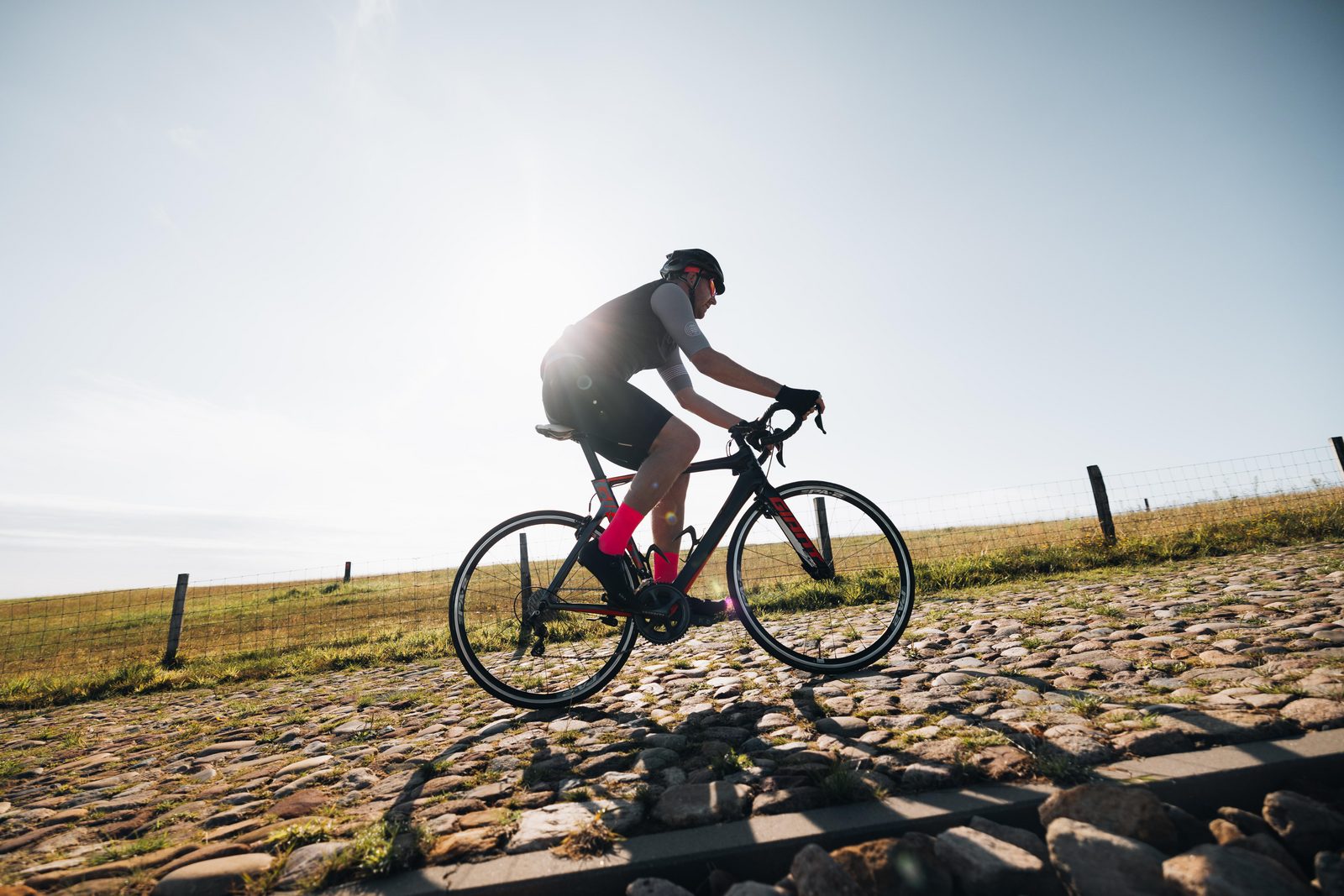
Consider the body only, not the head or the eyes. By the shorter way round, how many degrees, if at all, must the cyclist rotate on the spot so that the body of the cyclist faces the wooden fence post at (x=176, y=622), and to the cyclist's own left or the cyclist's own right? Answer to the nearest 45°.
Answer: approximately 135° to the cyclist's own left

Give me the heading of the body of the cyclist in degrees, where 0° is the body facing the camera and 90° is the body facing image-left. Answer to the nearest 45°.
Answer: approximately 270°

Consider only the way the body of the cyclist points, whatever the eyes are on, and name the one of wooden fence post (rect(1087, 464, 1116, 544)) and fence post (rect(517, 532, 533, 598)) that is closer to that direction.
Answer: the wooden fence post

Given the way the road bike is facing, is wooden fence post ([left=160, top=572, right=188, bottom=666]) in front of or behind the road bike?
behind

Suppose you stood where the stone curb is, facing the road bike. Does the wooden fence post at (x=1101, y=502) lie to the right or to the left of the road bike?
right

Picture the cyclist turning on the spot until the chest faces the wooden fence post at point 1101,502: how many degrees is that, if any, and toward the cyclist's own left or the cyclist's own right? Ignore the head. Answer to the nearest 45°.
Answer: approximately 45° to the cyclist's own left

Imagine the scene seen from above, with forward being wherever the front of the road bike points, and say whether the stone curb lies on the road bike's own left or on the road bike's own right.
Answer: on the road bike's own right

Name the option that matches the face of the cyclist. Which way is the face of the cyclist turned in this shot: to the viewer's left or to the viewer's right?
to the viewer's right

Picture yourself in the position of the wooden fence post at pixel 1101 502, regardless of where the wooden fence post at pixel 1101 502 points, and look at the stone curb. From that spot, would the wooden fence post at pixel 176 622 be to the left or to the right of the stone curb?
right

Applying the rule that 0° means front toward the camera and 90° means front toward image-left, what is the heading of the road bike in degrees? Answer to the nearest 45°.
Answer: approximately 270°
